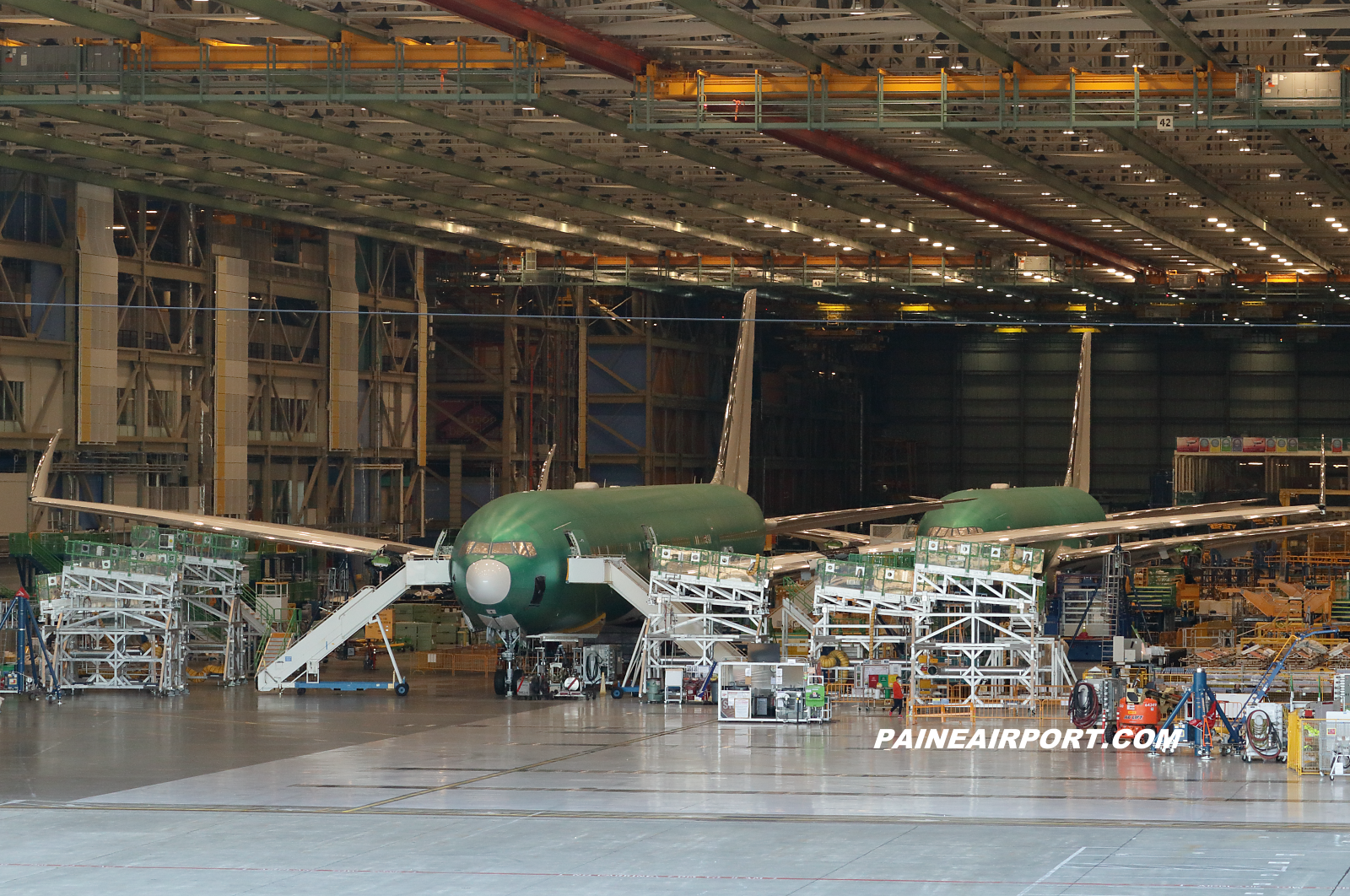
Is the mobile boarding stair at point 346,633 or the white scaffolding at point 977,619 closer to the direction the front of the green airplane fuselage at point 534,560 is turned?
the mobile boarding stair

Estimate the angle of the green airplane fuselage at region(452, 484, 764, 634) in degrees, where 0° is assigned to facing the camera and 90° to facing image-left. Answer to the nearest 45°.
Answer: approximately 45°

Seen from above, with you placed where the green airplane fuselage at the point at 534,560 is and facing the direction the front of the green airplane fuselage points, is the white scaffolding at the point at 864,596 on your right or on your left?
on your left

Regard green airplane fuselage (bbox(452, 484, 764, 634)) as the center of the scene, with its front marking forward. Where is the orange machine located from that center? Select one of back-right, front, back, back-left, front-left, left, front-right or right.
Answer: left

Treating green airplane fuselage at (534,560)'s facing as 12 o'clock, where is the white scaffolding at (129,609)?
The white scaffolding is roughly at 2 o'clock from the green airplane fuselage.

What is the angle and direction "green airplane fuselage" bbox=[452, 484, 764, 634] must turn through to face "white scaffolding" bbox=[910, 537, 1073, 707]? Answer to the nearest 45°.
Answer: approximately 135° to its left
